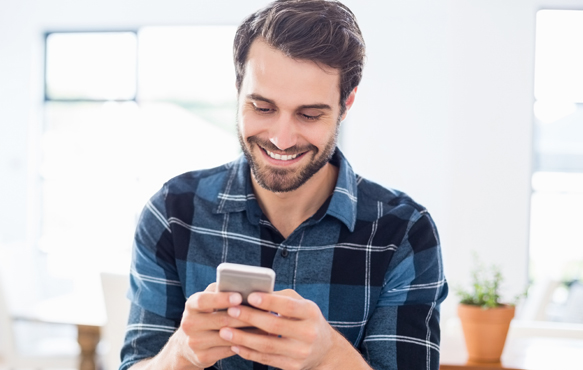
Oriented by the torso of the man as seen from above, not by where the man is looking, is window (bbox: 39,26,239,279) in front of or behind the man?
behind

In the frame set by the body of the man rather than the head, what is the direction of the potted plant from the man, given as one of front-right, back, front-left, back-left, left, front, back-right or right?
back-left

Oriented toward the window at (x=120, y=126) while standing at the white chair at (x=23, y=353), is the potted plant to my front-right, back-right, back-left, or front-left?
back-right

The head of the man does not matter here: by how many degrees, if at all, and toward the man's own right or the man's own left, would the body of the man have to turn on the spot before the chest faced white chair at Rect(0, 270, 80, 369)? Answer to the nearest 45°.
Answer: approximately 135° to the man's own right
